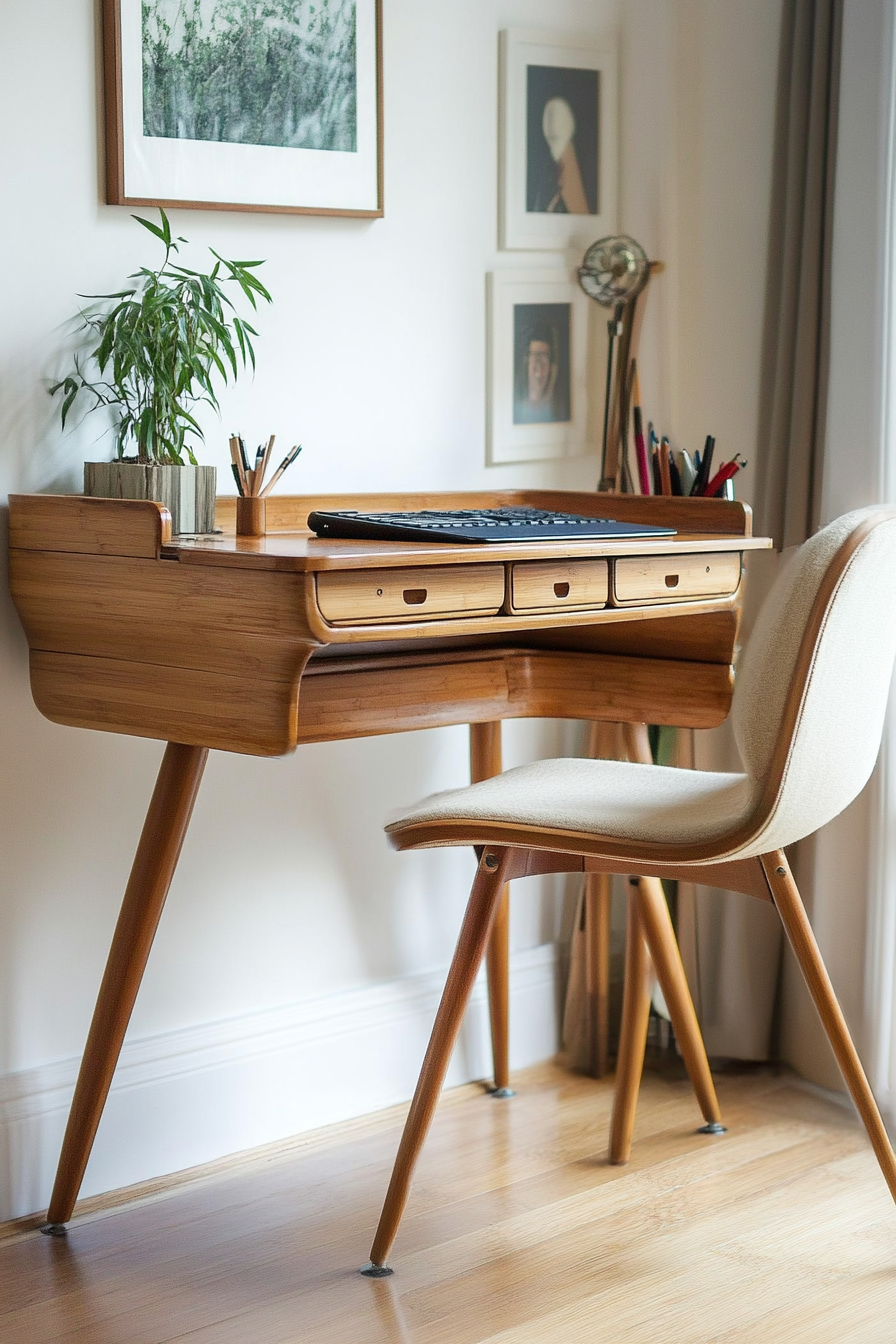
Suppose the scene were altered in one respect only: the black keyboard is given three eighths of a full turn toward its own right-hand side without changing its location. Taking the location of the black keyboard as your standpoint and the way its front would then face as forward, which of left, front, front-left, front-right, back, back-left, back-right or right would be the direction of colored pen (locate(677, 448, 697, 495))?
back-right

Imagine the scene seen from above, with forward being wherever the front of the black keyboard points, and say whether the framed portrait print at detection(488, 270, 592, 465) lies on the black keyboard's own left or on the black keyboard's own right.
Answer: on the black keyboard's own left

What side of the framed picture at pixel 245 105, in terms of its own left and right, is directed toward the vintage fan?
left

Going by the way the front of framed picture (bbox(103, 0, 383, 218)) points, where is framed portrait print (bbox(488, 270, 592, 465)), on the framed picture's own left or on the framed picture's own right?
on the framed picture's own left

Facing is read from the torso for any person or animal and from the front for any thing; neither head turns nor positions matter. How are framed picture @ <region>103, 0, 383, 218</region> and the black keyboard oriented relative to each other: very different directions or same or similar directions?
same or similar directions

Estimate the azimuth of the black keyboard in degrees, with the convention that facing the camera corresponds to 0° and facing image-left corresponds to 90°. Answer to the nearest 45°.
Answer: approximately 315°

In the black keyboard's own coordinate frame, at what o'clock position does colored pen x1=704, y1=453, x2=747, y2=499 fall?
The colored pen is roughly at 9 o'clock from the black keyboard.

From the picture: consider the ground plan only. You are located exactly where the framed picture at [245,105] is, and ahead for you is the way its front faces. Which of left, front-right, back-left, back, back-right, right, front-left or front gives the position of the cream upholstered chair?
front

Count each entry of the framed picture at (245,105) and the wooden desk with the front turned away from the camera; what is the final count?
0

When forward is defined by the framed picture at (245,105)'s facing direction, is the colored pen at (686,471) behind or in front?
in front

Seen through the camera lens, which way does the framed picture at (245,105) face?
facing the viewer and to the right of the viewer
